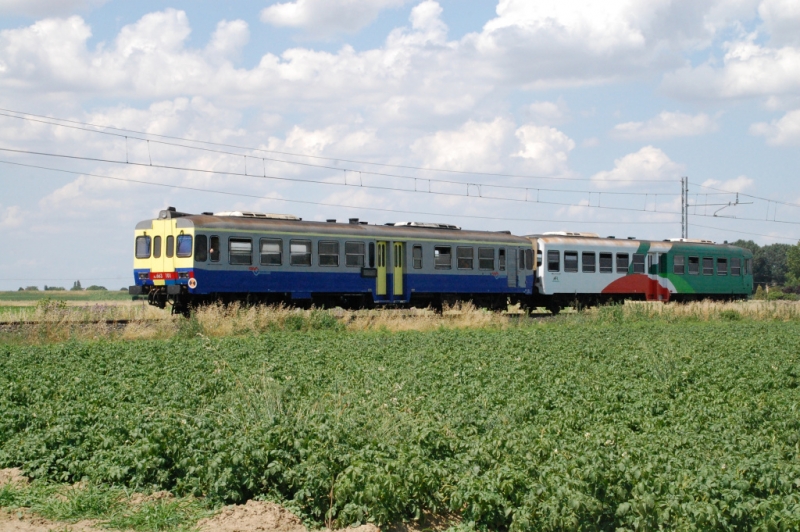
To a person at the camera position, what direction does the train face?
facing the viewer and to the left of the viewer
